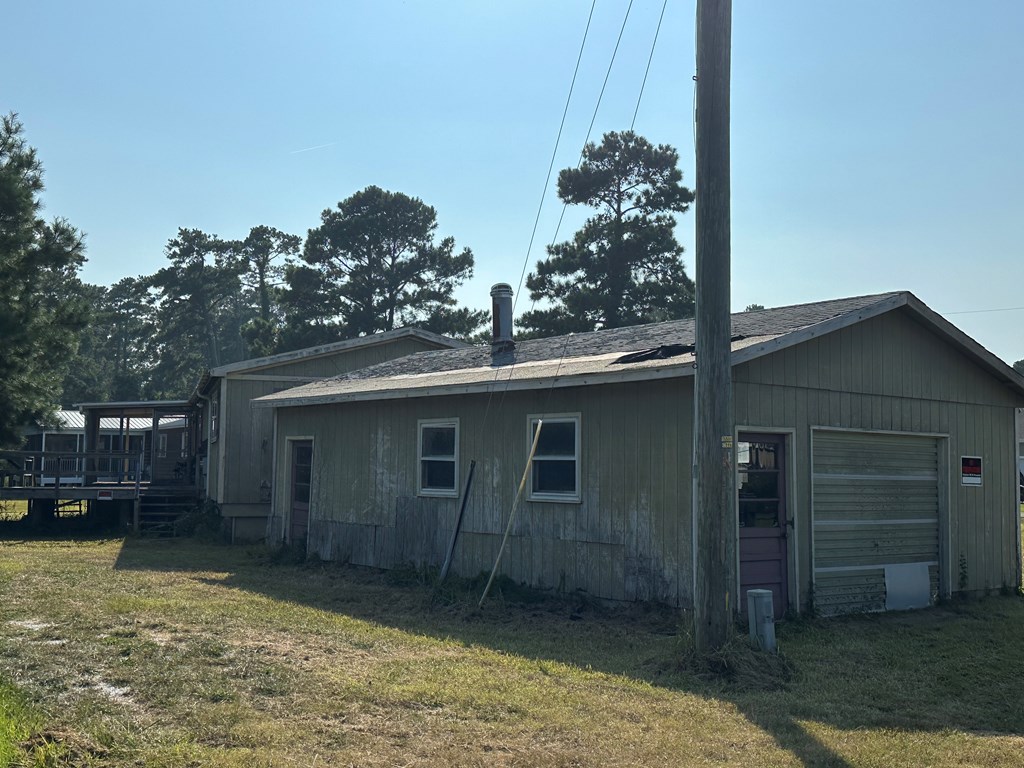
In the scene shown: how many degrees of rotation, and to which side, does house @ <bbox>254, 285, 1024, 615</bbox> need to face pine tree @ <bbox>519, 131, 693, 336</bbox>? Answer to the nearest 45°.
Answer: approximately 135° to its left

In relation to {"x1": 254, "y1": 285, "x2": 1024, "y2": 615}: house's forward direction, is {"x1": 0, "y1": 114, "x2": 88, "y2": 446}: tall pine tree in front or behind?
behind

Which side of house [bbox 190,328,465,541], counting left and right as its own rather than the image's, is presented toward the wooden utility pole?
left

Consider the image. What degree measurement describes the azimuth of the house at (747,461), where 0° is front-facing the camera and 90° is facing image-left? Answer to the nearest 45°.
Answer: approximately 315°

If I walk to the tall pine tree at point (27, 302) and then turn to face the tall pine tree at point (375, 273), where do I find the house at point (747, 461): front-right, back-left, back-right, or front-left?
back-right

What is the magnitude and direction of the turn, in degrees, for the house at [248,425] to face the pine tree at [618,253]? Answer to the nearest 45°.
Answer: approximately 135° to its right

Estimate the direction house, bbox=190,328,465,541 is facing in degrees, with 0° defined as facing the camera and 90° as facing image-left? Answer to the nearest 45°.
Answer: approximately 90°
